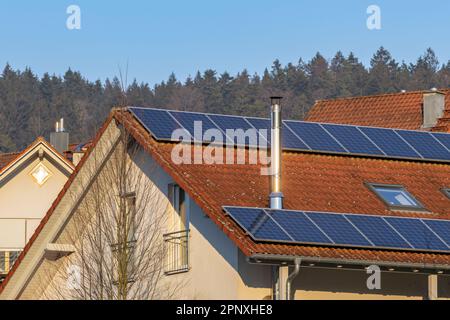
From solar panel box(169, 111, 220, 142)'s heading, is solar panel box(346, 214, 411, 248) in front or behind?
in front

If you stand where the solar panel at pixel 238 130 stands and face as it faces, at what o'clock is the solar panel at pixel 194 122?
the solar panel at pixel 194 122 is roughly at 4 o'clock from the solar panel at pixel 238 130.

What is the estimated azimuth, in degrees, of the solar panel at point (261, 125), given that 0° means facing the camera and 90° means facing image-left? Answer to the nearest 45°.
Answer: approximately 315°

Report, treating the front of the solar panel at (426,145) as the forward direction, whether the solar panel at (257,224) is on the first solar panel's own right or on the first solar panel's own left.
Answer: on the first solar panel's own right

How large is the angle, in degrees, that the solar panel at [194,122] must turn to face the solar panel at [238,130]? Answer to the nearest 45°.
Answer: approximately 45° to its left

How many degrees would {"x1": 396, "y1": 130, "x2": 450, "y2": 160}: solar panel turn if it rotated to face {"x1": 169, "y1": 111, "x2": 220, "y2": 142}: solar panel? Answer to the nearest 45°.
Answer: approximately 90° to its right
